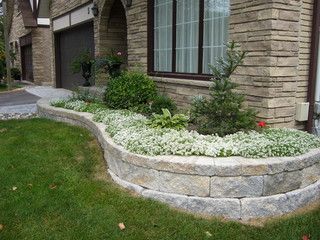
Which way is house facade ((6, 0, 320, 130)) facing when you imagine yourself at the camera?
facing the viewer and to the left of the viewer

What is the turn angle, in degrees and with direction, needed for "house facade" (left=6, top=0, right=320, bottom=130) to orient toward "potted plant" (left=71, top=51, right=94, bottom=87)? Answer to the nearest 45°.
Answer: approximately 90° to its right

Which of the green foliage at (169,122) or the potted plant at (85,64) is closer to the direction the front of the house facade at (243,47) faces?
the green foliage

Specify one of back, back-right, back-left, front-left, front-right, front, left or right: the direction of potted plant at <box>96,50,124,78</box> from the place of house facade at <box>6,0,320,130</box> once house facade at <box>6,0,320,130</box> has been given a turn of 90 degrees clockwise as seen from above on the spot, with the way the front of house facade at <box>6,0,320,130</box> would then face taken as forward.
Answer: front
